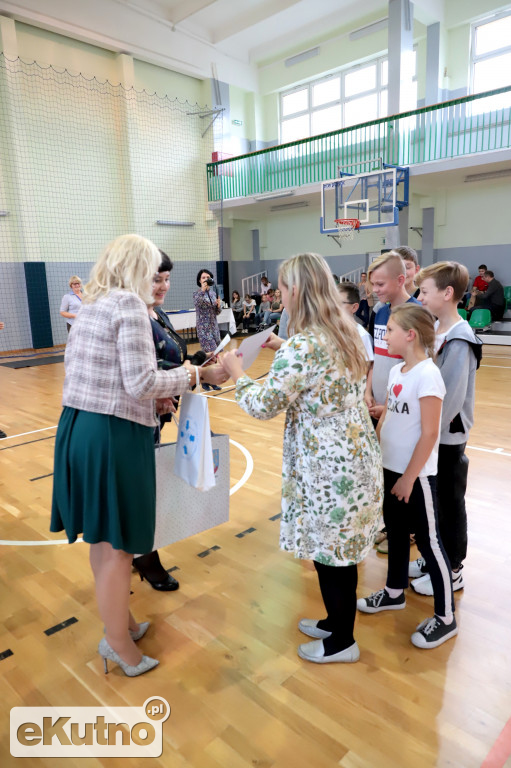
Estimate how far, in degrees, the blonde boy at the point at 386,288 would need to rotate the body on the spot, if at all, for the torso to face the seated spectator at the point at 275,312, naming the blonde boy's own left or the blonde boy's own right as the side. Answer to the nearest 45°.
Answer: approximately 135° to the blonde boy's own right

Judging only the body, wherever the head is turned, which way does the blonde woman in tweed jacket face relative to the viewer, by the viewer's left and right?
facing away from the viewer and to the right of the viewer

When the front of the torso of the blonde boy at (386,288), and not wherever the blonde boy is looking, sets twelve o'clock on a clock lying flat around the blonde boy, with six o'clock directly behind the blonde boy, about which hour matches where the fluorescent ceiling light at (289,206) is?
The fluorescent ceiling light is roughly at 4 o'clock from the blonde boy.

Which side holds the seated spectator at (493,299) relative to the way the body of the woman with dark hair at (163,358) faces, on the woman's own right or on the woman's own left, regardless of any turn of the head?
on the woman's own left

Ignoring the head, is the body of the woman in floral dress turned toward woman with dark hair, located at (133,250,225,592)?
yes

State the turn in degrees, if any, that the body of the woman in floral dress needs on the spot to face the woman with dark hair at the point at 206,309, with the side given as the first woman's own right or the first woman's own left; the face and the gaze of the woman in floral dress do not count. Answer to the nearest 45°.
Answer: approximately 45° to the first woman's own right

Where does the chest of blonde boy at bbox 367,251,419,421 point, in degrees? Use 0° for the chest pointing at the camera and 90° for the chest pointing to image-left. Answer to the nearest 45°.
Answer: approximately 45°

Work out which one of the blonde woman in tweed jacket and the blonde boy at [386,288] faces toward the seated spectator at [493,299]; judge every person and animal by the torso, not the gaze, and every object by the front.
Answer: the blonde woman in tweed jacket

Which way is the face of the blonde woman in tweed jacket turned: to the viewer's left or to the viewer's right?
to the viewer's right

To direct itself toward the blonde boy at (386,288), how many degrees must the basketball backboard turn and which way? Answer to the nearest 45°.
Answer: approximately 45° to its left

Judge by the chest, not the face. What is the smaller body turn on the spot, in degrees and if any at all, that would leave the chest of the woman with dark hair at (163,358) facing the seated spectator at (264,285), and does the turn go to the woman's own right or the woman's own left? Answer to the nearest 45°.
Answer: approximately 135° to the woman's own left

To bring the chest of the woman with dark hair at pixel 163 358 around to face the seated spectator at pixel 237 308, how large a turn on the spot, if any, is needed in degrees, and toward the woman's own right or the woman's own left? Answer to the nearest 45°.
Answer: approximately 135° to the woman's own left
